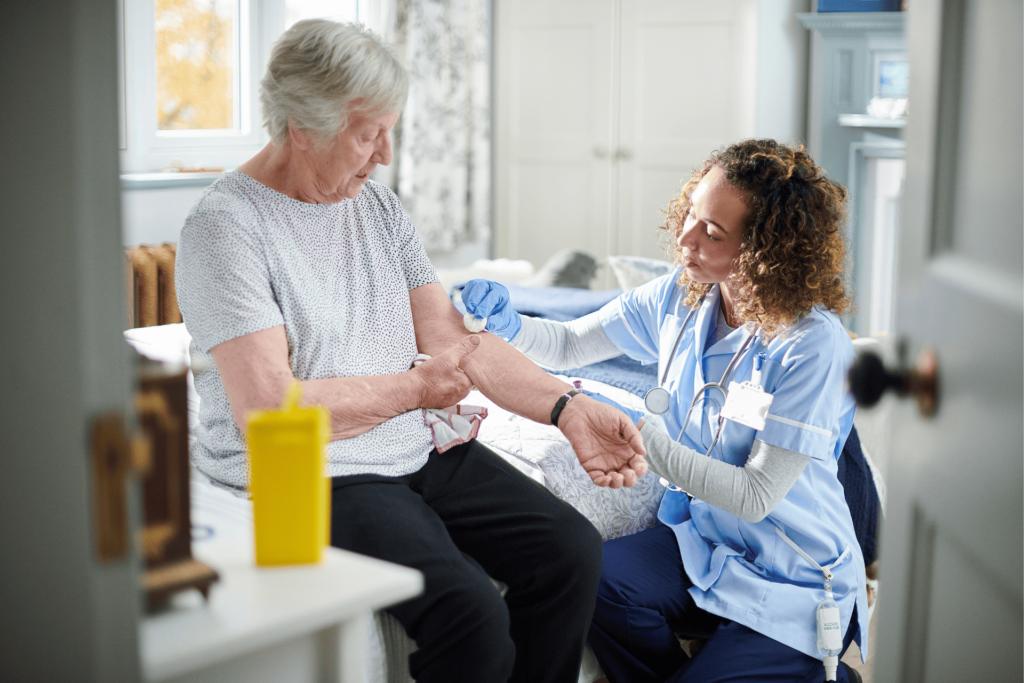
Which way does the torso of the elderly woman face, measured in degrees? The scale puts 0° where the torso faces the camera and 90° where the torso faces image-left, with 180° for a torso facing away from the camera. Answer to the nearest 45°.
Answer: approximately 315°

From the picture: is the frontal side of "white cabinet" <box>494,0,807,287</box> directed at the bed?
yes

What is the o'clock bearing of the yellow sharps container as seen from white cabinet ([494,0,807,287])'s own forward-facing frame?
The yellow sharps container is roughly at 12 o'clock from the white cabinet.

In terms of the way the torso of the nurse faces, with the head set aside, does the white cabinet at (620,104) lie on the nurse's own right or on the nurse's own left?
on the nurse's own right

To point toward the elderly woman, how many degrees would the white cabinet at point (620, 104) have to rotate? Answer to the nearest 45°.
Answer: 0° — it already faces them
